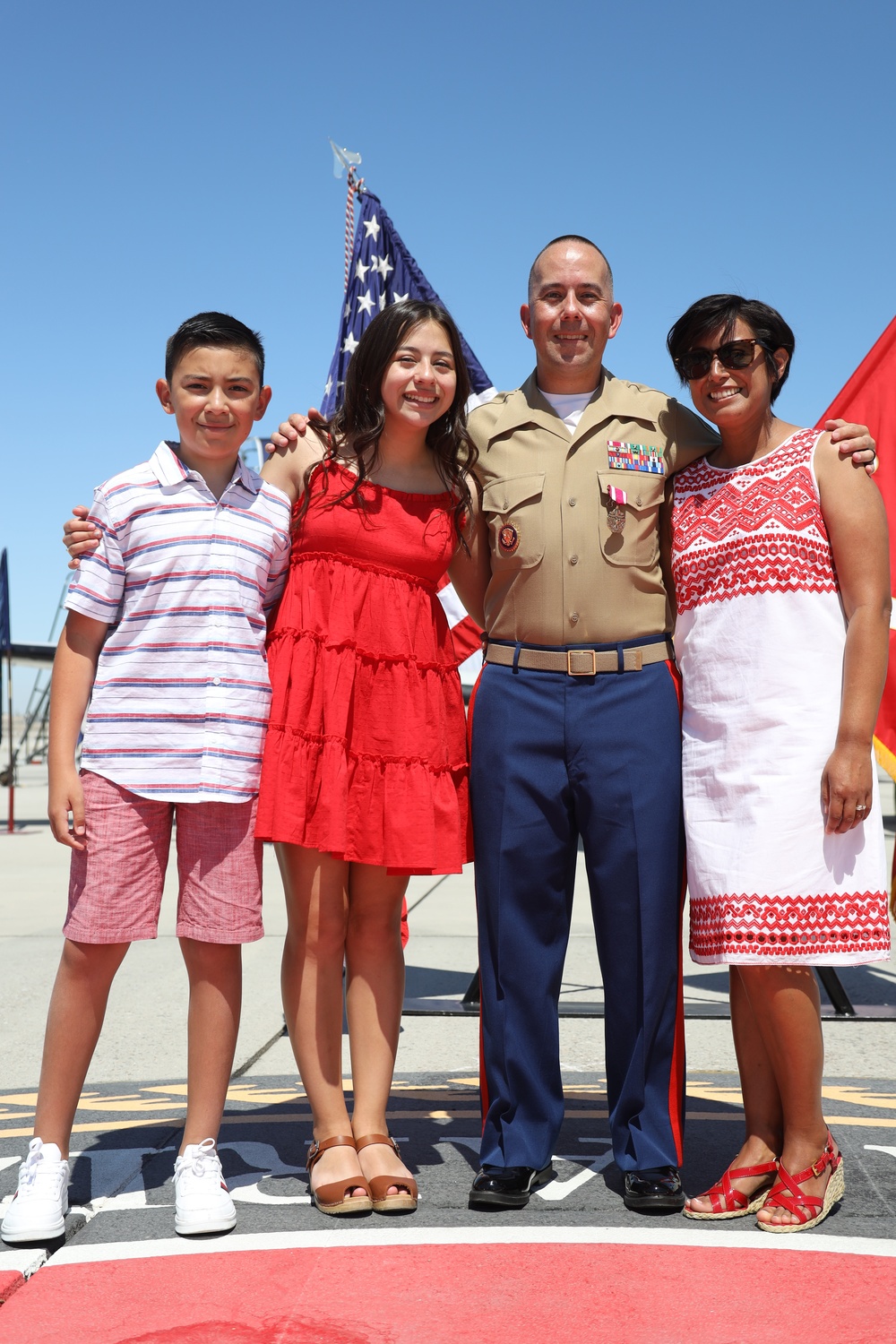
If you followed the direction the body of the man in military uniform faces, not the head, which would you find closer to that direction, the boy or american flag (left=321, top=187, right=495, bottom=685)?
the boy

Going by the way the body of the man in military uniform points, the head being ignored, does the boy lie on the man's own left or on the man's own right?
on the man's own right

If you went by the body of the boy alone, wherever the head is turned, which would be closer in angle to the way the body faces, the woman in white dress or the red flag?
the woman in white dress

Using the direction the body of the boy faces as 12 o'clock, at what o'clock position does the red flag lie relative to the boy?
The red flag is roughly at 8 o'clock from the boy.

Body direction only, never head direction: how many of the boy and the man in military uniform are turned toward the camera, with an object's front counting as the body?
2

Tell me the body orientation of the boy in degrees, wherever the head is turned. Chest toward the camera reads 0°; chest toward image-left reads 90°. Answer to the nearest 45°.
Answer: approximately 0°

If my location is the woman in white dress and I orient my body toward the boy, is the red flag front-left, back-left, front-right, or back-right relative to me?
back-right
